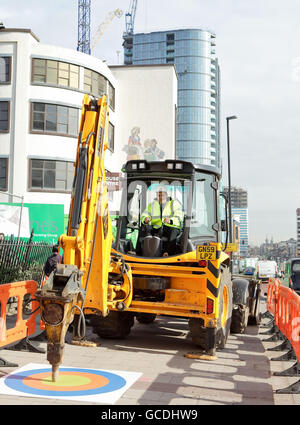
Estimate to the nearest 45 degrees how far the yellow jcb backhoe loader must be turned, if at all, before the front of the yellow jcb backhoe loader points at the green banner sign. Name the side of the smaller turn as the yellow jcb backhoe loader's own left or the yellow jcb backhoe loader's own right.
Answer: approximately 45° to the yellow jcb backhoe loader's own left

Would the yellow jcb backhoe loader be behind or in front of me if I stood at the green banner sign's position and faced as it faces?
in front

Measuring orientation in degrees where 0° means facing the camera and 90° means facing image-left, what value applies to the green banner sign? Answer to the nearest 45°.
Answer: approximately 0°

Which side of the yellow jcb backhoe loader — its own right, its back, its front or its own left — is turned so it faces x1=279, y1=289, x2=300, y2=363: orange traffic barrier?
right

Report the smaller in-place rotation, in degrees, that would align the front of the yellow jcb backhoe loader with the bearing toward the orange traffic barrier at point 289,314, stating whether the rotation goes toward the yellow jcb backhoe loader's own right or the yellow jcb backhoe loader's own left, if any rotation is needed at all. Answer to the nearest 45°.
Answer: approximately 45° to the yellow jcb backhoe loader's own right

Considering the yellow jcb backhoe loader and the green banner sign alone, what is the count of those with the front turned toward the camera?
1

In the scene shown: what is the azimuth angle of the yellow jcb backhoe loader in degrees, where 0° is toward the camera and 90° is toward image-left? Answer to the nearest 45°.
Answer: approximately 225°
